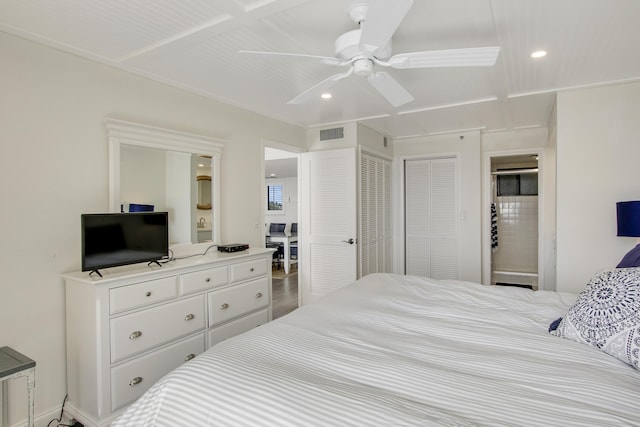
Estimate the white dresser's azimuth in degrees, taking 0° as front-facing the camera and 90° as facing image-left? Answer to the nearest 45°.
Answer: approximately 315°

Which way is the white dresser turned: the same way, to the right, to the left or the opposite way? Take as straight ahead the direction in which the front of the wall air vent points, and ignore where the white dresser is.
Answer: to the left

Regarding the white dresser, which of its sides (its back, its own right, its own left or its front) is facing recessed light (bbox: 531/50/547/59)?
front

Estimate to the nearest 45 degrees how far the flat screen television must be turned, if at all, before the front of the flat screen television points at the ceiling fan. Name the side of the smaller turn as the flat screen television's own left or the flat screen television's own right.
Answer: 0° — it already faces it

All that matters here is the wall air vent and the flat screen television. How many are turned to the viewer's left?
0

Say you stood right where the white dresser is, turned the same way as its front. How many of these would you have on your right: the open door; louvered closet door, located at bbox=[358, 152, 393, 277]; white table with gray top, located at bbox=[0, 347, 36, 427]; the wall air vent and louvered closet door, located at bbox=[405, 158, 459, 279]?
1

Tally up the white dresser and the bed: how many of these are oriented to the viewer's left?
1

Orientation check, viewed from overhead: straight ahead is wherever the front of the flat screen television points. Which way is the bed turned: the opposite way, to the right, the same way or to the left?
the opposite way

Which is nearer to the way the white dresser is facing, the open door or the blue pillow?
the blue pillow

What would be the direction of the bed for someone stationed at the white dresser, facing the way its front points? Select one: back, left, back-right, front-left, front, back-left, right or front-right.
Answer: front

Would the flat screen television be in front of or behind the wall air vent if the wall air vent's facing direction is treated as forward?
in front

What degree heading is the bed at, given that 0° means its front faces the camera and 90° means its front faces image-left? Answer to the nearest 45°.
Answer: approximately 90°

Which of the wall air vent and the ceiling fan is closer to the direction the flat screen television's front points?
the ceiling fan

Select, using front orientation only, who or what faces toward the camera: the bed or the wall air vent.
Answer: the wall air vent

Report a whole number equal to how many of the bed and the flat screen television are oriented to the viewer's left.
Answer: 1

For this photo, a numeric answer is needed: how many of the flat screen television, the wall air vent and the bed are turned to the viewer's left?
1

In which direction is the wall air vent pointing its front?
toward the camera

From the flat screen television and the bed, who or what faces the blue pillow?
the flat screen television

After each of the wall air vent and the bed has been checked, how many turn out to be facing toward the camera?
1
